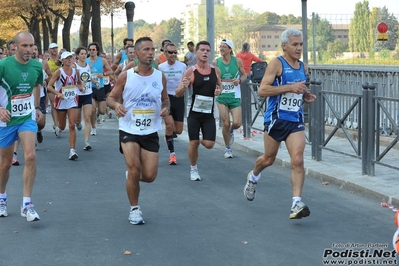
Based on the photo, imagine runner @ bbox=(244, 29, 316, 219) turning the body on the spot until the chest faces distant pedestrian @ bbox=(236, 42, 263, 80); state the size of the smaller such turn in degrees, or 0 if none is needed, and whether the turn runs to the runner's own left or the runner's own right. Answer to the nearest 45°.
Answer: approximately 135° to the runner's own left

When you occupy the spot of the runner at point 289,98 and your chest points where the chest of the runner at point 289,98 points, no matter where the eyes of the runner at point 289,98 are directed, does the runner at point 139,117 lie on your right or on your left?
on your right

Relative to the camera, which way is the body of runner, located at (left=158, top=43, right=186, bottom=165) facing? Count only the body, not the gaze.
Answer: toward the camera

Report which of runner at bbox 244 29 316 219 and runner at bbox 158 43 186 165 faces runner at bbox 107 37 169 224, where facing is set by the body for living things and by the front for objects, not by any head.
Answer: runner at bbox 158 43 186 165

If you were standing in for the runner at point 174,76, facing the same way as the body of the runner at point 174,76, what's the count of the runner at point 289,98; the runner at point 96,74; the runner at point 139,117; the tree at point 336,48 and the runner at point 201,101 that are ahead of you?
3

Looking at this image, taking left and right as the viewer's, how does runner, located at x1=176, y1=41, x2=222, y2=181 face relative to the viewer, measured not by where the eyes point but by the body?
facing the viewer

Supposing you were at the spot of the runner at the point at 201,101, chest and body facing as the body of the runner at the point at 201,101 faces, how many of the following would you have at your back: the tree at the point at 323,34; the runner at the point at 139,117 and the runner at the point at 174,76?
2

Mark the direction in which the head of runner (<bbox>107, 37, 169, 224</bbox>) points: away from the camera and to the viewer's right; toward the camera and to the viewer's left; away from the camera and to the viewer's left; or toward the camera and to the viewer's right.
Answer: toward the camera and to the viewer's right

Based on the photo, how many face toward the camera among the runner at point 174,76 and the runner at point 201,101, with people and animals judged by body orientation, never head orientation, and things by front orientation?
2

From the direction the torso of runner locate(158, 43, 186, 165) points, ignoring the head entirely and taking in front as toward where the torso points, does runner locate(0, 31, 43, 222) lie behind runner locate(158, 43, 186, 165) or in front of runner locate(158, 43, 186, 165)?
in front

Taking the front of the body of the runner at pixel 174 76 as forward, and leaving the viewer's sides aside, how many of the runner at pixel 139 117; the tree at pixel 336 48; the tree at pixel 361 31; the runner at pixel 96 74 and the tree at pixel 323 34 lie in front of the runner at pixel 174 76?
1

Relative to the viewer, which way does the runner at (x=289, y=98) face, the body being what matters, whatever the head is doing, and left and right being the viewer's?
facing the viewer and to the right of the viewer

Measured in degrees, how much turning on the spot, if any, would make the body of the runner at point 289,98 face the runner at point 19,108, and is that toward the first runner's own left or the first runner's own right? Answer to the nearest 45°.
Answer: approximately 135° to the first runner's own right
